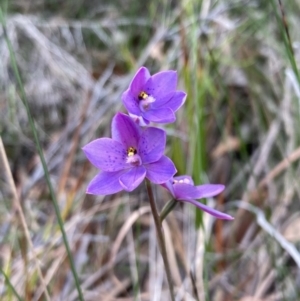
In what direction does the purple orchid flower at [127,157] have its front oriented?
toward the camera

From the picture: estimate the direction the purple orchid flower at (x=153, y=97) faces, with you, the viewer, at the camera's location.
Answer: facing the viewer and to the left of the viewer

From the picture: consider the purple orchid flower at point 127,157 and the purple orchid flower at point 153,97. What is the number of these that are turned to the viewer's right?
0
